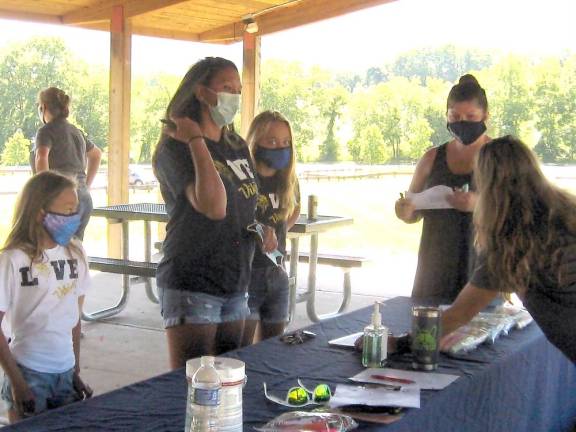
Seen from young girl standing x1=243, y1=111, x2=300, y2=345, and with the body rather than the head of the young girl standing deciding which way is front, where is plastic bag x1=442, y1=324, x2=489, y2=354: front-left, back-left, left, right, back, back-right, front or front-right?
front-left

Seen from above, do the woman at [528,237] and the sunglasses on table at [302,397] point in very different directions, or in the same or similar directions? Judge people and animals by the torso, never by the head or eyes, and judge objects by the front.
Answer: very different directions

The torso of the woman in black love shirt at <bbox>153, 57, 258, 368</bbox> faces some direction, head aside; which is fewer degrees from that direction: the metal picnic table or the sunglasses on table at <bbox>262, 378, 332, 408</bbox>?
the sunglasses on table

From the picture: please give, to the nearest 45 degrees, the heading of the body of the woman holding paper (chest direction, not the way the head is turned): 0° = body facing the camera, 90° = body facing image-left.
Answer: approximately 0°

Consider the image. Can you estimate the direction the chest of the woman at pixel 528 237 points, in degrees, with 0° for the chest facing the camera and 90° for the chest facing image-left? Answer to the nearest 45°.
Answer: approximately 135°

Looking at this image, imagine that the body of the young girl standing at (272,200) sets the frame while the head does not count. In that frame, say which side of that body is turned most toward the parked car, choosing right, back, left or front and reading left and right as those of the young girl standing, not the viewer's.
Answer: back

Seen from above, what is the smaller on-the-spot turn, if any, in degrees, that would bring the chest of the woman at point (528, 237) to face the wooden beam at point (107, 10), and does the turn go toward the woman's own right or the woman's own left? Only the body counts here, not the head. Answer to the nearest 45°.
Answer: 0° — they already face it

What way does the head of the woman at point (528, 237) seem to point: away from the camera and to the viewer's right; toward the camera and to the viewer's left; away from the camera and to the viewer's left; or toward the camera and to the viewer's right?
away from the camera and to the viewer's left

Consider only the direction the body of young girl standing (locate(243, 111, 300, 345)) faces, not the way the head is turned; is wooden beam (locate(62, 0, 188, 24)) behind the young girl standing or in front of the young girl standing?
behind

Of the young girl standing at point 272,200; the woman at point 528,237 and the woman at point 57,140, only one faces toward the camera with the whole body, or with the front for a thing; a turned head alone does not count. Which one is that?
the young girl standing

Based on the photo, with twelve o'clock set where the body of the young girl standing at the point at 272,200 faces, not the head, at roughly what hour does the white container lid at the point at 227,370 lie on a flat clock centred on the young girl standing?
The white container lid is roughly at 12 o'clock from the young girl standing.

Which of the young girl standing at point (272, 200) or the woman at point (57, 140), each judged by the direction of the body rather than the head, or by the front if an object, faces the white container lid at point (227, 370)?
the young girl standing

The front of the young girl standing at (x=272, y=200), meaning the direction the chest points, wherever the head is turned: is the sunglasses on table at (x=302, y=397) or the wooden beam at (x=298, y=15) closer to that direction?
the sunglasses on table

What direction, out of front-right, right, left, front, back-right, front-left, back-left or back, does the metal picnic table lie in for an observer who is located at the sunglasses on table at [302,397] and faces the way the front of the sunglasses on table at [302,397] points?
back-left
